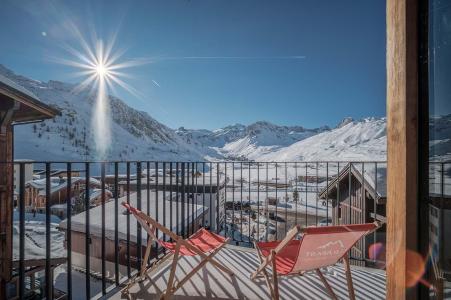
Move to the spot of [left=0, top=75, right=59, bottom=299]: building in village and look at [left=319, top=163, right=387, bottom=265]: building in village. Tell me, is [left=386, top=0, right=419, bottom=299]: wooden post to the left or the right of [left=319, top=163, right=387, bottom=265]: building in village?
right

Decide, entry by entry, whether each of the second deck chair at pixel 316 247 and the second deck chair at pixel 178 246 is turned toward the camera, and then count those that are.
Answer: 0

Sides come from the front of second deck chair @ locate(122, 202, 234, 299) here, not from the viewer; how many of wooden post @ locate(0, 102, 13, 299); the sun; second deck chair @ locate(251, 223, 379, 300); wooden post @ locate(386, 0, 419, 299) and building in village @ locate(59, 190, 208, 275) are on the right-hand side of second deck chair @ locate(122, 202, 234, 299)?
2

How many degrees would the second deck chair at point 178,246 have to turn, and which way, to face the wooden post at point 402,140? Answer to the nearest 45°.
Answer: approximately 90° to its right

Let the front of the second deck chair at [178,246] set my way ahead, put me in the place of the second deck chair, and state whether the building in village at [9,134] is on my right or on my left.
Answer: on my left

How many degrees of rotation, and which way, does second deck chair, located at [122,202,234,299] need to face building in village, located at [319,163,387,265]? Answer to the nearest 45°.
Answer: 0° — it already faces it

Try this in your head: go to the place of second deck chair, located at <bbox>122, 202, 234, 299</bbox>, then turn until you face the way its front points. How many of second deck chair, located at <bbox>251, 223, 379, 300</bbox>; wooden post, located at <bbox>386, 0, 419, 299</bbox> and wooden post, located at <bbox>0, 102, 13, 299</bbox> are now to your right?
2

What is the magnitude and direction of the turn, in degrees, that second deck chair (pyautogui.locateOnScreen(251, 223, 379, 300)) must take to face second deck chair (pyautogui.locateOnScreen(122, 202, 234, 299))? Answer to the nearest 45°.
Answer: approximately 45° to its left

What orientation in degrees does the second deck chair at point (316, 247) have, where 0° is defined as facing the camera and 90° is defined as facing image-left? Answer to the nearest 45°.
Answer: approximately 135°

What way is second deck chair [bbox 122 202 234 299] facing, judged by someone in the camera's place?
facing away from the viewer and to the right of the viewer

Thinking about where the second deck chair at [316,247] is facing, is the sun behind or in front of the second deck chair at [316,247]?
in front

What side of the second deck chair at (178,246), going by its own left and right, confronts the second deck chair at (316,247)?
right

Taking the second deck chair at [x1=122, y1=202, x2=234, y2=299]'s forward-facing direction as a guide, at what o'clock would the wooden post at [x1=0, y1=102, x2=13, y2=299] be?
The wooden post is roughly at 9 o'clock from the second deck chair.
